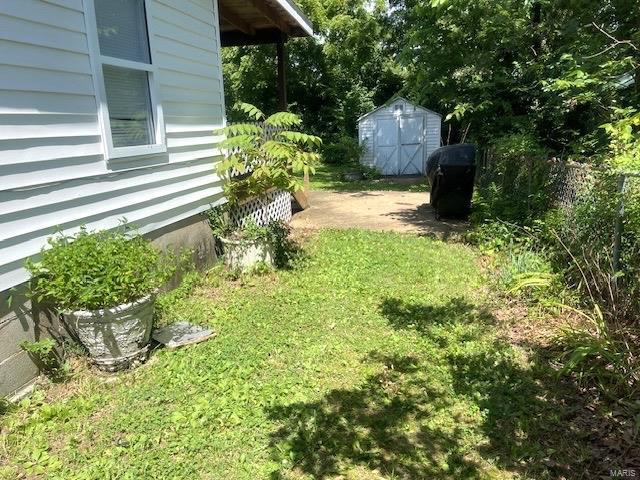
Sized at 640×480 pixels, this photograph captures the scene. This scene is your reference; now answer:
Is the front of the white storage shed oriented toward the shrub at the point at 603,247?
yes

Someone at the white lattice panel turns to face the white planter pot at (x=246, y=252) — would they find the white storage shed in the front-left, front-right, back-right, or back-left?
back-left

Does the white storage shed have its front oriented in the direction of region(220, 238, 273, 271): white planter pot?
yes

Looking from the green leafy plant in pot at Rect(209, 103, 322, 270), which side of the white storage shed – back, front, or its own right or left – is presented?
front

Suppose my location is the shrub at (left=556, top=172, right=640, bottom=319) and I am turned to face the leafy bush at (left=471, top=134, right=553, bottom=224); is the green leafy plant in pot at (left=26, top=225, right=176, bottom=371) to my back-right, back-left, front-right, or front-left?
back-left

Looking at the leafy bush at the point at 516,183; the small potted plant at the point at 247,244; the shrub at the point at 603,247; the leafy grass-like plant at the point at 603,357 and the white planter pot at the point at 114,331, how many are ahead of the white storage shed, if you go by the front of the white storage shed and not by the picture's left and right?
5

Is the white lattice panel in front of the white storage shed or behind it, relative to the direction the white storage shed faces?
in front

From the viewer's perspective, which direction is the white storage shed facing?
toward the camera

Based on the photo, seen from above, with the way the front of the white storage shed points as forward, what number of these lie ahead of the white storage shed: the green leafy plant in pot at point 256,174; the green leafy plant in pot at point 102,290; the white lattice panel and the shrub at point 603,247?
4

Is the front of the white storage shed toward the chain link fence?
yes

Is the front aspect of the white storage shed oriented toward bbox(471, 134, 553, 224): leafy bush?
yes

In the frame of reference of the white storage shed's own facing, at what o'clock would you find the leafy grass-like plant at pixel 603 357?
The leafy grass-like plant is roughly at 12 o'clock from the white storage shed.

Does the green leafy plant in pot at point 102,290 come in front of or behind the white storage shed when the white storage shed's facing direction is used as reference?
in front
